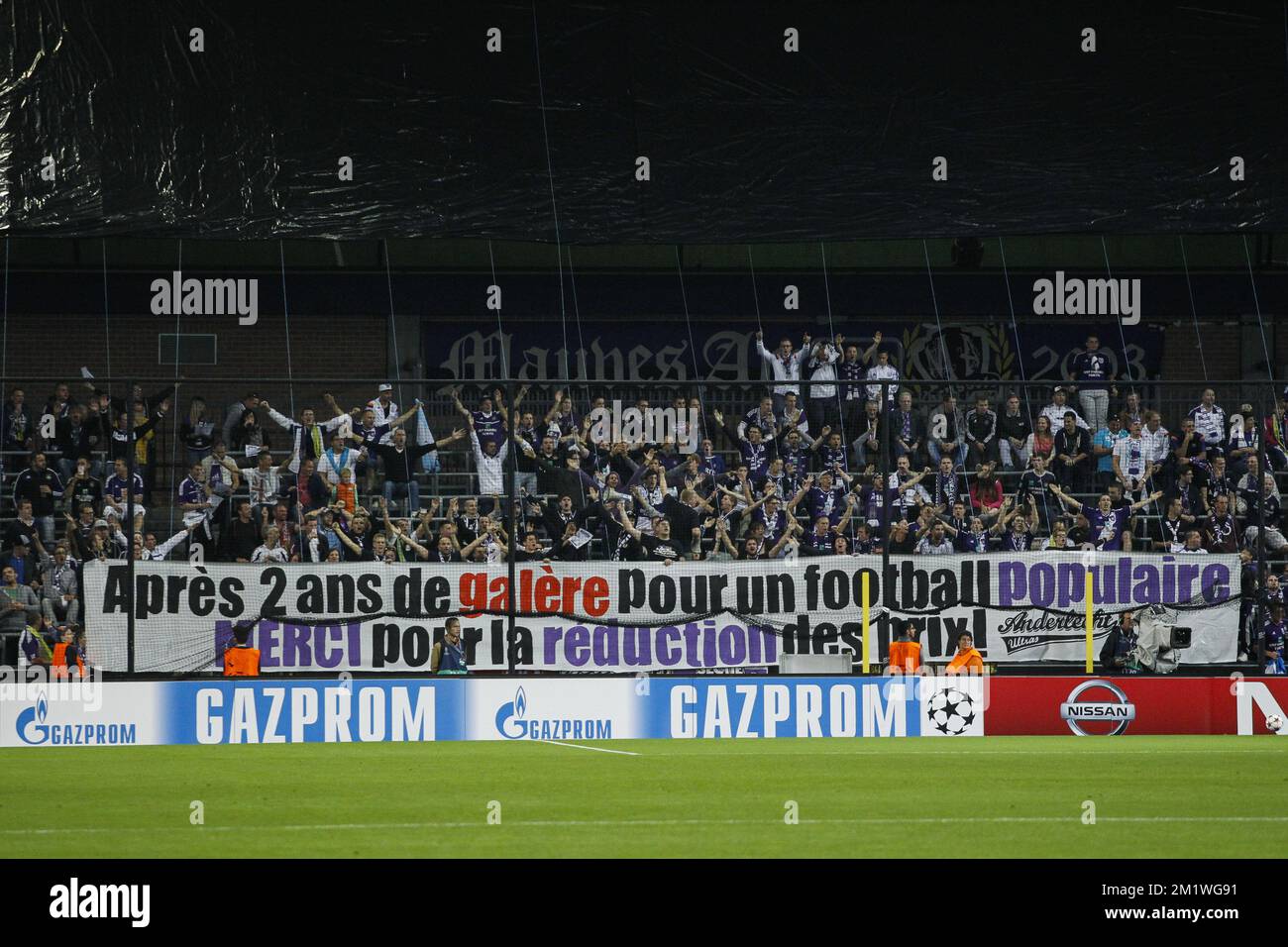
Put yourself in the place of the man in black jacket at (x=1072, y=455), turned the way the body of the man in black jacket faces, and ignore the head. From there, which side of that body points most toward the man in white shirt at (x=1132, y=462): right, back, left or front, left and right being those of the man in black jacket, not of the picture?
left

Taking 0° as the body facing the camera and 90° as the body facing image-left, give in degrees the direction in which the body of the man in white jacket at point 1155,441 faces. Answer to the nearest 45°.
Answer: approximately 0°

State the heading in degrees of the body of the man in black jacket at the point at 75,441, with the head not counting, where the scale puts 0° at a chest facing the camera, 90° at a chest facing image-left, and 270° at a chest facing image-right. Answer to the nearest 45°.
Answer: approximately 0°

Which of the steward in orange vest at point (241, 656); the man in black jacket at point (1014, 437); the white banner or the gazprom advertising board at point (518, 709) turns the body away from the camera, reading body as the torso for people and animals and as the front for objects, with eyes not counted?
the steward in orange vest

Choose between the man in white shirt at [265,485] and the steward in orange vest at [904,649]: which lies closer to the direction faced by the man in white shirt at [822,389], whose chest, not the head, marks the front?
the steward in orange vest

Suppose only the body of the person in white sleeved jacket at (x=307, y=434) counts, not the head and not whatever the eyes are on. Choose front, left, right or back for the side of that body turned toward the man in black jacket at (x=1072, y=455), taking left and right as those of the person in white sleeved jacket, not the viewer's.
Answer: left

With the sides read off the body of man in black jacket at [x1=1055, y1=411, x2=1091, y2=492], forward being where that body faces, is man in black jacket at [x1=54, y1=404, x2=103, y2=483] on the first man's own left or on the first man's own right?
on the first man's own right
